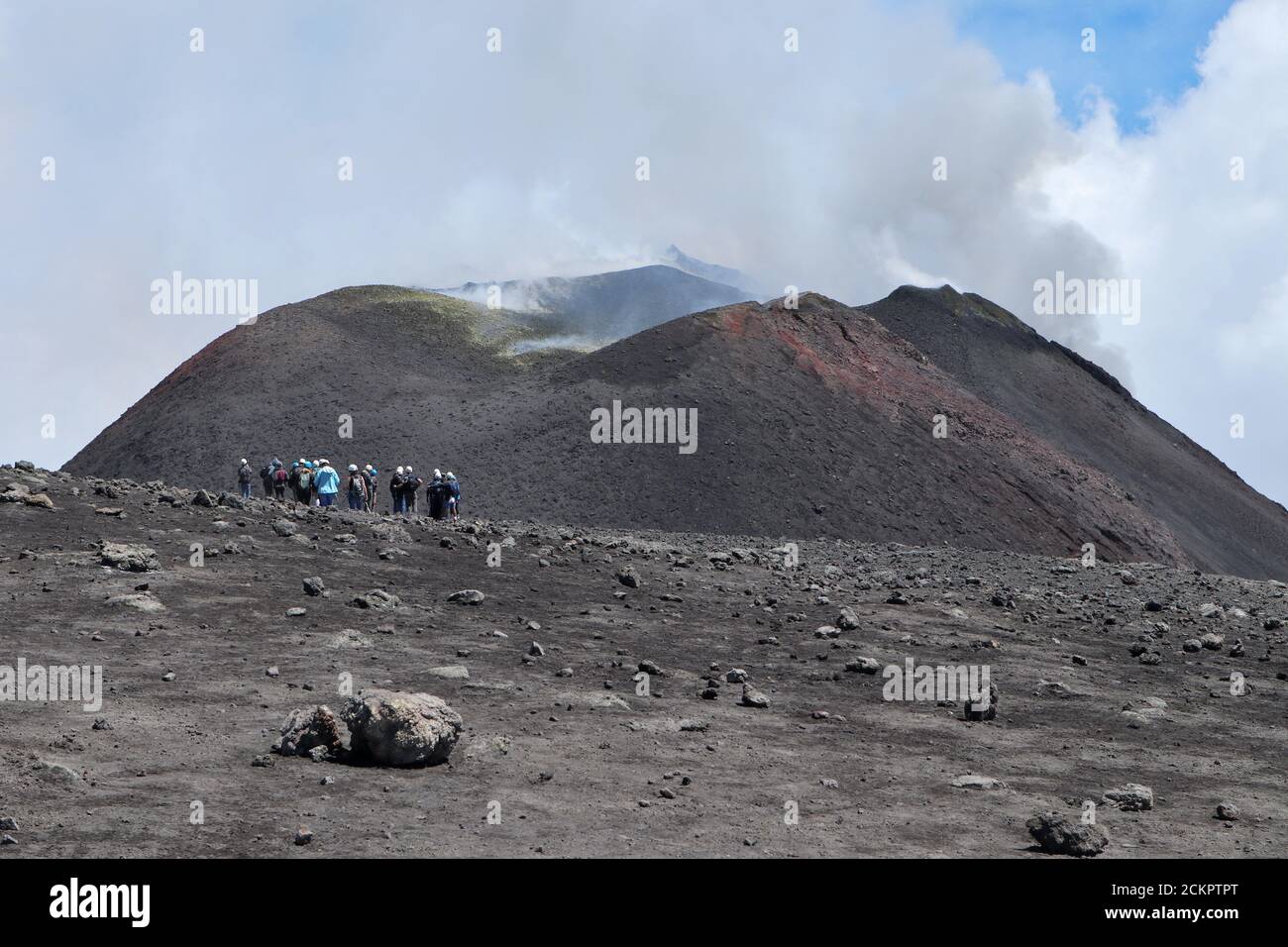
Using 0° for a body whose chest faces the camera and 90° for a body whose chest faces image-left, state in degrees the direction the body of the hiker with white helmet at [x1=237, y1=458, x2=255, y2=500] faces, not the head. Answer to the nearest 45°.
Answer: approximately 180°

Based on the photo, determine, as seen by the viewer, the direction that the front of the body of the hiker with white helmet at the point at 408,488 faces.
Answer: away from the camera

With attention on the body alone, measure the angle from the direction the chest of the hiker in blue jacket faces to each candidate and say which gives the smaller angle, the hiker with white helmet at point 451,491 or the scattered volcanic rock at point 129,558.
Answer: the hiker with white helmet

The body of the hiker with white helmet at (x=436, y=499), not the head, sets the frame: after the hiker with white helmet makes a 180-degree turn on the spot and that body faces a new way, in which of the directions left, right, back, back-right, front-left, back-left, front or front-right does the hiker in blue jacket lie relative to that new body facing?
right

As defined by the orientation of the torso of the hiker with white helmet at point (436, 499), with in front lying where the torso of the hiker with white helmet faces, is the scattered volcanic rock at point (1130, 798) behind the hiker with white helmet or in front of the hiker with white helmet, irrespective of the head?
behind

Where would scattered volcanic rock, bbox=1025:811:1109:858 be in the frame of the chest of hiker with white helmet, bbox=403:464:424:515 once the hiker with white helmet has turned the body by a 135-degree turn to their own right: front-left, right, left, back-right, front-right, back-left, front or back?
front-right

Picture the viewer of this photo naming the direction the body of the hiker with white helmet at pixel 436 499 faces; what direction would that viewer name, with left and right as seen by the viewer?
facing away from the viewer

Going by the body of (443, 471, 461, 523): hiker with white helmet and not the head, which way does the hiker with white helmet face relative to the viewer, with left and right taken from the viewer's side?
facing away from the viewer and to the left of the viewer

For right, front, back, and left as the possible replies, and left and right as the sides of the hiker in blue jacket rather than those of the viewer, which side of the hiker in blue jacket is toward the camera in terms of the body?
back

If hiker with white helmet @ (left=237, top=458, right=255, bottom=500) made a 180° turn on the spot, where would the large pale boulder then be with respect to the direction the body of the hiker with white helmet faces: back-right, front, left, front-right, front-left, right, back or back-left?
front

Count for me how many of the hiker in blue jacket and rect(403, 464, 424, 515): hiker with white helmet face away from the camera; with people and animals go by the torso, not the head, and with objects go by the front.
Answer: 2

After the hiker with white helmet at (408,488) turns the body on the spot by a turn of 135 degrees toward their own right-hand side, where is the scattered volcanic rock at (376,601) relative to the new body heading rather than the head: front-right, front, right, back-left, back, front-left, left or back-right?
front-right

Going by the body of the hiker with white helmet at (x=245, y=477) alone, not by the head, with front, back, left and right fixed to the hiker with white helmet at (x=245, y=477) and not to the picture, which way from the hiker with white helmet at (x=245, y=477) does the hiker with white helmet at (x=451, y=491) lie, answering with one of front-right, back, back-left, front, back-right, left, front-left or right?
back-right
